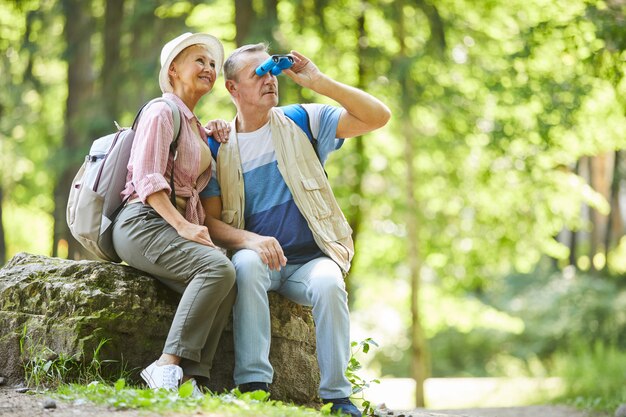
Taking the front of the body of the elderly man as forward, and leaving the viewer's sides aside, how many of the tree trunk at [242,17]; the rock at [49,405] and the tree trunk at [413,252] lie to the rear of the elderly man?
2

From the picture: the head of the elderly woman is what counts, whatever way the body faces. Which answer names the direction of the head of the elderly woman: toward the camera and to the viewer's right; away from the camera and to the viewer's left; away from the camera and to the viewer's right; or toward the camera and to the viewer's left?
toward the camera and to the viewer's right

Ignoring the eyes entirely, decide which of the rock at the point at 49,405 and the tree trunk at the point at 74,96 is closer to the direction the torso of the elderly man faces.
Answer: the rock

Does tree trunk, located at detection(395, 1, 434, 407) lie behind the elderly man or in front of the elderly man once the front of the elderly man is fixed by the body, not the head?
behind

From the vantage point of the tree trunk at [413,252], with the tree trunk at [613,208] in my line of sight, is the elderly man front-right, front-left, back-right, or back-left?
back-right

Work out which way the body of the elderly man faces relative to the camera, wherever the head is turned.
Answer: toward the camera

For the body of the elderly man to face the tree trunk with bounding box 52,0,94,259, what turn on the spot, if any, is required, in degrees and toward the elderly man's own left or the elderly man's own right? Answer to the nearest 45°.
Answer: approximately 180°

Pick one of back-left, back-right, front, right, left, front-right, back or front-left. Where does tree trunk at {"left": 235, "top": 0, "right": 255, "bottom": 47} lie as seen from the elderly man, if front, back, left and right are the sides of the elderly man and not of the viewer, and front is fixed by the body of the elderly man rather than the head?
back

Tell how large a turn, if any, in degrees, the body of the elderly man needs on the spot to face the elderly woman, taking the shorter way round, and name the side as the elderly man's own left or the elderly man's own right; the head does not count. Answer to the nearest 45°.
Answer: approximately 45° to the elderly man's own right

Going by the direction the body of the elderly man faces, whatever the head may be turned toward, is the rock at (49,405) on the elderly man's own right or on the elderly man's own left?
on the elderly man's own right
